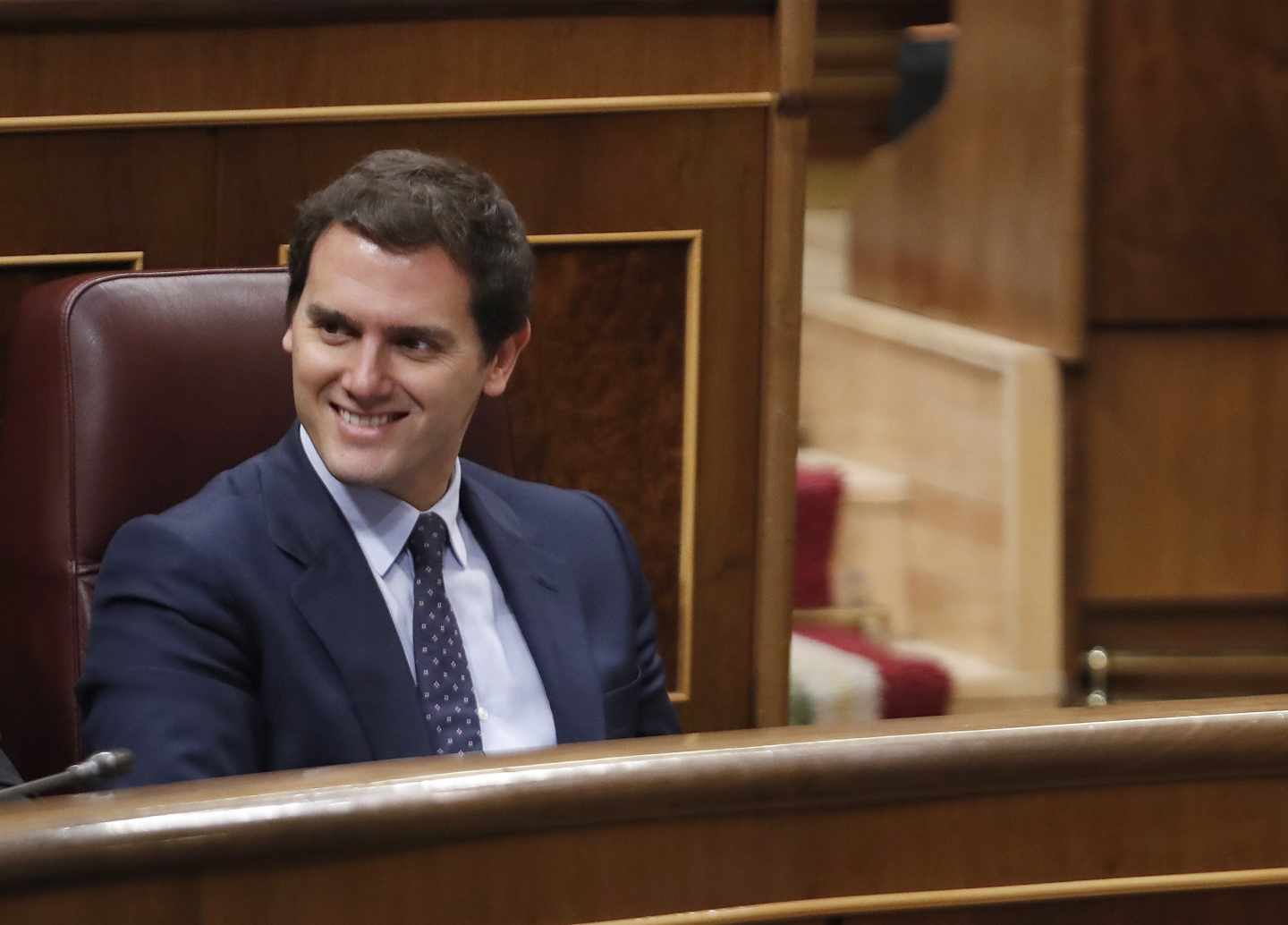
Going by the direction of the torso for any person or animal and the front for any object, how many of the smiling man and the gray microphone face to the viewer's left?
0

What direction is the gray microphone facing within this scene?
to the viewer's right

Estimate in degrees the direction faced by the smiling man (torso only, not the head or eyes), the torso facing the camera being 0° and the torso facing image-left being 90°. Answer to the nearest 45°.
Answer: approximately 315°
